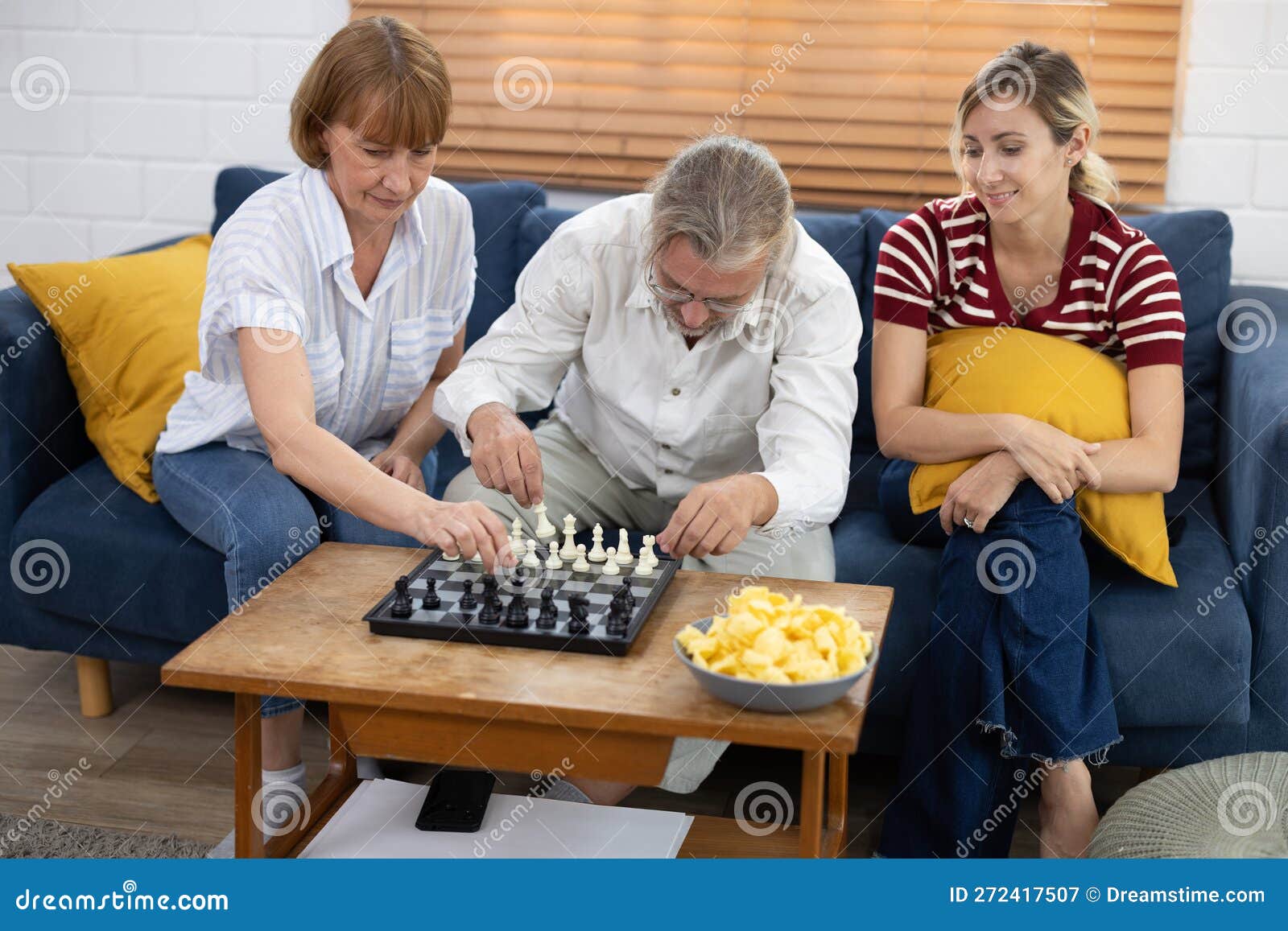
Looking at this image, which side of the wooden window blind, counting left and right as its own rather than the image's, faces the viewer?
front

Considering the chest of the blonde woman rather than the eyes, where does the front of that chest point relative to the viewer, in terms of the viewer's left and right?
facing the viewer

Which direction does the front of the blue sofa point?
toward the camera

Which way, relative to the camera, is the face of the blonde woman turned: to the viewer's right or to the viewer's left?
to the viewer's left

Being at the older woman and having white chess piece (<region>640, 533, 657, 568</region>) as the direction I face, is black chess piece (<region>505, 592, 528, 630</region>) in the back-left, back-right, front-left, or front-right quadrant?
front-right

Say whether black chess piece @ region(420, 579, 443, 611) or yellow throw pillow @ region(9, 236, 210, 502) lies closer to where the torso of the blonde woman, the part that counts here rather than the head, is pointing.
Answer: the black chess piece

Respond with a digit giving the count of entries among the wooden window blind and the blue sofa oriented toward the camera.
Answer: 2

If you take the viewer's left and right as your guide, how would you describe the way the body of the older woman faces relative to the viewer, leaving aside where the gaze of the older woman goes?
facing the viewer and to the right of the viewer

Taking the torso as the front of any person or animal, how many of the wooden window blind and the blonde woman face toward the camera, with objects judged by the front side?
2

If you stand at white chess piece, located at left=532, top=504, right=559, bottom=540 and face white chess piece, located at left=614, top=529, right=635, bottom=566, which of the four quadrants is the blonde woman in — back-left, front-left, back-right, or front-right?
front-left

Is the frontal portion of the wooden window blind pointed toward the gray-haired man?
yes

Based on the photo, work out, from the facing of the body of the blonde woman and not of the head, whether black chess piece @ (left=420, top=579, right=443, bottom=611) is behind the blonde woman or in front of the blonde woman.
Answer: in front

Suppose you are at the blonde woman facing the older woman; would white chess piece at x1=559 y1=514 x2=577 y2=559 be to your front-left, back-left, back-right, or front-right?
front-left
